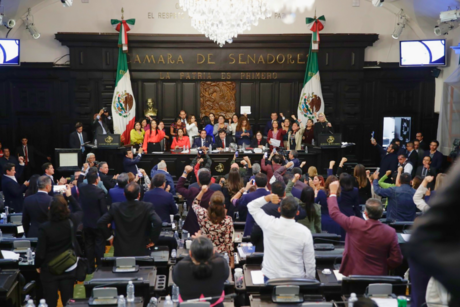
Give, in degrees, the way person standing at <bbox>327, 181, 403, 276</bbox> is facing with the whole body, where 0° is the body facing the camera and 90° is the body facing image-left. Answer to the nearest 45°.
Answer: approximately 180°

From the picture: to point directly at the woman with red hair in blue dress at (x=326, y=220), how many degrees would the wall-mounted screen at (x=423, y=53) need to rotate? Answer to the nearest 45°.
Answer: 0° — it already faces them

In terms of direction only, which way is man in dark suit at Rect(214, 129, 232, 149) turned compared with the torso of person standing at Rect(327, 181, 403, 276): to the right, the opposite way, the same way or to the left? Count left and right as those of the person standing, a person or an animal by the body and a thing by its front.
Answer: the opposite way

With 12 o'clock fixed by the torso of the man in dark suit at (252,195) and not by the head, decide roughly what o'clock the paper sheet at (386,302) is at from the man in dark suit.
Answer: The paper sheet is roughly at 5 o'clock from the man in dark suit.

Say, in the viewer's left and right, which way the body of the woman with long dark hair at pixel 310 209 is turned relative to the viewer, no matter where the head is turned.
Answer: facing away from the viewer

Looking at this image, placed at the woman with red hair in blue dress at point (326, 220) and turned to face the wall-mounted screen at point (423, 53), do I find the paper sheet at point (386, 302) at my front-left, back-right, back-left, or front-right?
back-right

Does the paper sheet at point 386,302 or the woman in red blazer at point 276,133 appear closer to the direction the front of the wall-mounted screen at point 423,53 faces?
the paper sheet

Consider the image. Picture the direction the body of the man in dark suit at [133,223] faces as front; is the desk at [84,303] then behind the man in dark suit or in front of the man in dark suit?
behind

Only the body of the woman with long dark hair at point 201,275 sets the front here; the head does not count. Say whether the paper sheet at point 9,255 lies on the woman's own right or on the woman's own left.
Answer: on the woman's own left

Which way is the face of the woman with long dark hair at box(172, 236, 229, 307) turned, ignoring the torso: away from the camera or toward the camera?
away from the camera

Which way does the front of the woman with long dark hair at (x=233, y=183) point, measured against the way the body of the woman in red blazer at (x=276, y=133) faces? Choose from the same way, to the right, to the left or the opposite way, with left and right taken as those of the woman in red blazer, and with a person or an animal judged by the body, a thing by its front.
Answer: the opposite way

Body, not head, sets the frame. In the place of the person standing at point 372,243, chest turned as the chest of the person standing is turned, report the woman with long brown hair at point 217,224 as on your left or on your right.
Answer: on your left

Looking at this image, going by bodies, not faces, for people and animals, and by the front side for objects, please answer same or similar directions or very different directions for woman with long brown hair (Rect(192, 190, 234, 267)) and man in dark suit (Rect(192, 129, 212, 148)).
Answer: very different directions

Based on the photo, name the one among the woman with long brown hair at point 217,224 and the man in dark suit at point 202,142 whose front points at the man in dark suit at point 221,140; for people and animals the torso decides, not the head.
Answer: the woman with long brown hair
